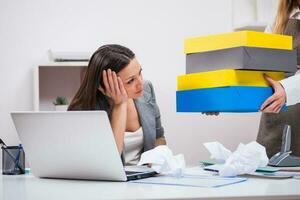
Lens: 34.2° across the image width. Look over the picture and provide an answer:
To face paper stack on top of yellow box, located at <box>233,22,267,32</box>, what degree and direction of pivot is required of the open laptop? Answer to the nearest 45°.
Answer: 0° — it already faces it

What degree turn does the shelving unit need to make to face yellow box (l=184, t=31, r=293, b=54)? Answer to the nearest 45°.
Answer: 0° — it already faces it

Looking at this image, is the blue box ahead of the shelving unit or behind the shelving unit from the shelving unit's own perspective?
ahead

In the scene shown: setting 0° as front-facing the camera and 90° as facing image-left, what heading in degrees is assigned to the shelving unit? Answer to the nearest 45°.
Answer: approximately 0°

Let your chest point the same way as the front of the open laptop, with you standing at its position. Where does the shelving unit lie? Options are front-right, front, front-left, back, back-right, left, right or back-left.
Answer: front-left

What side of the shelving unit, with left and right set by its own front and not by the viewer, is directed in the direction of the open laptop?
front

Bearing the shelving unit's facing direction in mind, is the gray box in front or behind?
in front

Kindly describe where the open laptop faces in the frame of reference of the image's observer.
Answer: facing away from the viewer and to the right of the viewer

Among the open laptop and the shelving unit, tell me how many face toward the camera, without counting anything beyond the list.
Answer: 1

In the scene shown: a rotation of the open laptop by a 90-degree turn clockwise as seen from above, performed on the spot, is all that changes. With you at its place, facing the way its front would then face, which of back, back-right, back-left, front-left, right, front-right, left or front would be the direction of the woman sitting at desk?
back-left
